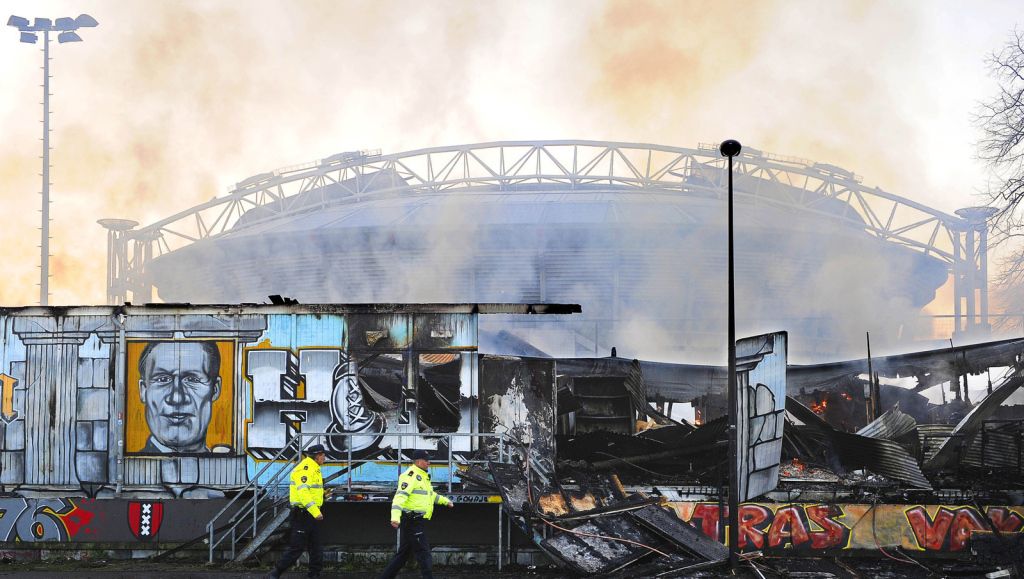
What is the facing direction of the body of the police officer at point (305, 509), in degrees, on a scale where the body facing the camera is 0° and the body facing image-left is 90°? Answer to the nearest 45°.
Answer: approximately 270°

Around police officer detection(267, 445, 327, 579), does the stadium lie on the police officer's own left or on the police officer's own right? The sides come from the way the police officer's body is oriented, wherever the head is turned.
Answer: on the police officer's own left

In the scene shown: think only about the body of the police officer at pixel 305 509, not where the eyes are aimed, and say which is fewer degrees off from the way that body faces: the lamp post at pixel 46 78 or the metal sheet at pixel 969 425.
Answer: the metal sheet
